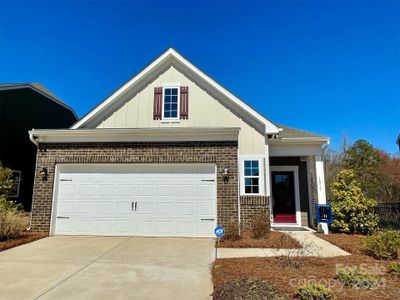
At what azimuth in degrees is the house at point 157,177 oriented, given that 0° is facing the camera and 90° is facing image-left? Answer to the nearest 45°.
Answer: approximately 0°

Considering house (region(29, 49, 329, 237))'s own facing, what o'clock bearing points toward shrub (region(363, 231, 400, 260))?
The shrub is roughly at 10 o'clock from the house.

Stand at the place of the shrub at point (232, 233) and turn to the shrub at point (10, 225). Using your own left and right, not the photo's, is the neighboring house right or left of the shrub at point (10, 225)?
right

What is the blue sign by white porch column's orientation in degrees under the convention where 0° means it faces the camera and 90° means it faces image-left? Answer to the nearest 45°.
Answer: approximately 0°

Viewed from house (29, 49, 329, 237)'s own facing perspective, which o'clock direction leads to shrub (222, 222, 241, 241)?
The shrub is roughly at 10 o'clock from the house.

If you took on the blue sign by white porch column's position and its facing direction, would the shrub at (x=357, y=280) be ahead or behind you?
ahead

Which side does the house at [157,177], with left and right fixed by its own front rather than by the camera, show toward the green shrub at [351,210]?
left

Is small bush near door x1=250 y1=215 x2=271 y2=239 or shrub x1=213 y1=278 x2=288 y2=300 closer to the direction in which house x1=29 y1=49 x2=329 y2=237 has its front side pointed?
the shrub

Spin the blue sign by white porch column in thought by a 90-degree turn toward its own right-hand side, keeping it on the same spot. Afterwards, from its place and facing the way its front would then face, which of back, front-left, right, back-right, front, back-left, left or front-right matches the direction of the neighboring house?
front

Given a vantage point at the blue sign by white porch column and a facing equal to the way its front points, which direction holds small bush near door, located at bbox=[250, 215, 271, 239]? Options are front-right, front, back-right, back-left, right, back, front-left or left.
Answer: front-right

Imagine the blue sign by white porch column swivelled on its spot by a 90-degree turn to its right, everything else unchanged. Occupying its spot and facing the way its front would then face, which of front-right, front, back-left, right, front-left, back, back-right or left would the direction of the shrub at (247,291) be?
left

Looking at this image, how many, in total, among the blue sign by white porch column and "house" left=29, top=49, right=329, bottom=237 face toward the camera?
2
